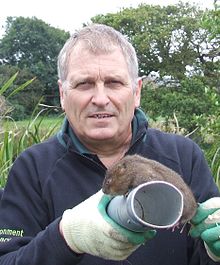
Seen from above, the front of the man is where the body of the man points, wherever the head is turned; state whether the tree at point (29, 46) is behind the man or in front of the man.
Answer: behind

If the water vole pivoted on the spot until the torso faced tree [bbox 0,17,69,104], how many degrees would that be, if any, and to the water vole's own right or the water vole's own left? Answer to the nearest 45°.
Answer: approximately 90° to the water vole's own right

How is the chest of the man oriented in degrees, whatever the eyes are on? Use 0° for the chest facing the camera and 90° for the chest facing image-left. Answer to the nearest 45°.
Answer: approximately 0°

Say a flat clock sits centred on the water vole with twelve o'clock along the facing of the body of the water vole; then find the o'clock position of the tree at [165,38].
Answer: The tree is roughly at 3 o'clock from the water vole.

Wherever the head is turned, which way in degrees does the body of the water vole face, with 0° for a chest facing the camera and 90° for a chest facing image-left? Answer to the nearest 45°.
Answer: approximately 90°

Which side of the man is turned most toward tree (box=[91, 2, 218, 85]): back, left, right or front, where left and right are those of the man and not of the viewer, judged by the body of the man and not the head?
back
